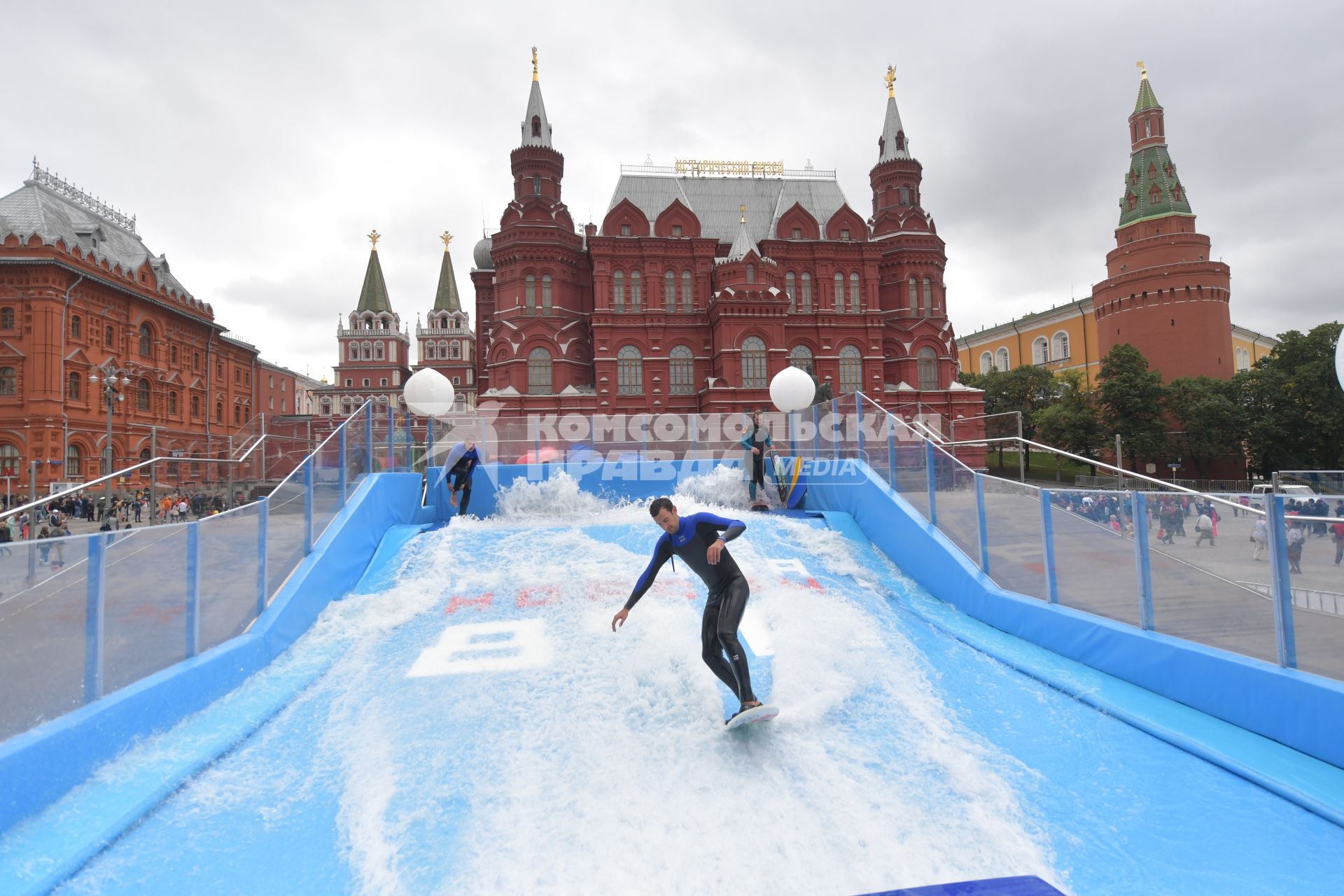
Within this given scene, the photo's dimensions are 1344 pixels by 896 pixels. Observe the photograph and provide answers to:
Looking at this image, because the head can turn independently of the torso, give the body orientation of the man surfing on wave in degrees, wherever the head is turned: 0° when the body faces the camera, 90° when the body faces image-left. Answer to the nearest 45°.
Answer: approximately 45°

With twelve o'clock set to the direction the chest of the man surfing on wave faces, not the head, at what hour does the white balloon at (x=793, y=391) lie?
The white balloon is roughly at 5 o'clock from the man surfing on wave.

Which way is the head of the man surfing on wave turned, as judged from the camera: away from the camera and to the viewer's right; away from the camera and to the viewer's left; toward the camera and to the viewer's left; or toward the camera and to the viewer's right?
toward the camera and to the viewer's left

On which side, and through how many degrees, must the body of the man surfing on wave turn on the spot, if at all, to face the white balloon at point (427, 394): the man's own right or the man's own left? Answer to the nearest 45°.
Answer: approximately 90° to the man's own right

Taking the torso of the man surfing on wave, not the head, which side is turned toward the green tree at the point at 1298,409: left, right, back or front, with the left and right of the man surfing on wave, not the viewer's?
back

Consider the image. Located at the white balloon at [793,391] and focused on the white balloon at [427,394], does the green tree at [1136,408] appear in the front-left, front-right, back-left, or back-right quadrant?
back-right

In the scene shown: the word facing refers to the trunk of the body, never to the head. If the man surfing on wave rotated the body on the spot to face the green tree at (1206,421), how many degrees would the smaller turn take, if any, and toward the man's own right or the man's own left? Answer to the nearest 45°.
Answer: approximately 180°

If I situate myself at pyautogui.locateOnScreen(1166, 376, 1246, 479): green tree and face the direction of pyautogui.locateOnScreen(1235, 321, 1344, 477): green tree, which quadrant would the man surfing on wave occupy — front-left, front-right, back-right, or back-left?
back-right

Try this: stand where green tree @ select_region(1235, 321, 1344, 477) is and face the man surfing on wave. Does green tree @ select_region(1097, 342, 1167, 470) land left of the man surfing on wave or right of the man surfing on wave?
right

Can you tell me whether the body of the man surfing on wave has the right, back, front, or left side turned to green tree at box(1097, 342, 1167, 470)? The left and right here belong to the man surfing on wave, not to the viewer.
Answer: back
